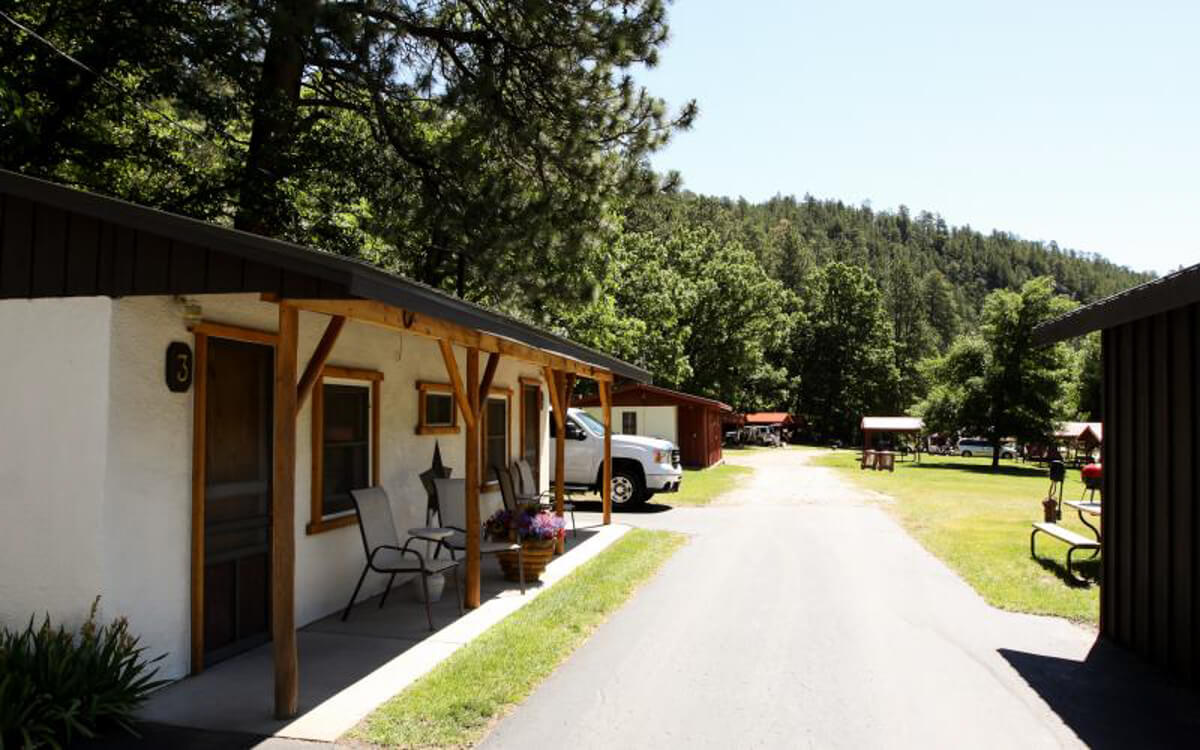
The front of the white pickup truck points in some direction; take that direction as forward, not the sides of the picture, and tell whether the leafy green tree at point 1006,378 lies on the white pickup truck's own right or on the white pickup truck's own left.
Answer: on the white pickup truck's own left

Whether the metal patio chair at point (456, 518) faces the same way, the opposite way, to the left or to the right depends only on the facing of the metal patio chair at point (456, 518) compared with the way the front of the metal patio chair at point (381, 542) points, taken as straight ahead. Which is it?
the same way

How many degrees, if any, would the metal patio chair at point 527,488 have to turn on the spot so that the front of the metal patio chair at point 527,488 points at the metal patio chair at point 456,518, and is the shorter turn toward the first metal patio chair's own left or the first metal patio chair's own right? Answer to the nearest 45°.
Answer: approximately 45° to the first metal patio chair's own right

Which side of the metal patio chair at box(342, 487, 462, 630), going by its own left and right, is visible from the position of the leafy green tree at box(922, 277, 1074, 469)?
left

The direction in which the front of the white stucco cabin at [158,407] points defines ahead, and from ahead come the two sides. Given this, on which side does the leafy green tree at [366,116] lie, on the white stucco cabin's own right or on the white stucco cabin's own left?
on the white stucco cabin's own left

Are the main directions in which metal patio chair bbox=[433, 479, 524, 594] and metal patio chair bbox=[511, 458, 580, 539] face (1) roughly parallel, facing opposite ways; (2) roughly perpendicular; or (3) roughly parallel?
roughly parallel

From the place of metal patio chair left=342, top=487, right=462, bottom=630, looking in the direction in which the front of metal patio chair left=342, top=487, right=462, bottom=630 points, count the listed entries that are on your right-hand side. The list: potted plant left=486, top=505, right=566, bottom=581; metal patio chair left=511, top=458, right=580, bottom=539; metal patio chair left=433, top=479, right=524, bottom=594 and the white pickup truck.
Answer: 0

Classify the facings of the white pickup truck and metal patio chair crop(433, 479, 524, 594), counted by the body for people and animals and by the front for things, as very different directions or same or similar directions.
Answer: same or similar directions

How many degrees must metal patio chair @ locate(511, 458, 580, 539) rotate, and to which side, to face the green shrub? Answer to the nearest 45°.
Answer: approximately 45° to its right

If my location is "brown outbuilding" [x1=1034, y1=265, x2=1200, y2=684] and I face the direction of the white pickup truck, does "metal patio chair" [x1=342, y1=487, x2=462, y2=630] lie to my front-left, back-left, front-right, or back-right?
front-left

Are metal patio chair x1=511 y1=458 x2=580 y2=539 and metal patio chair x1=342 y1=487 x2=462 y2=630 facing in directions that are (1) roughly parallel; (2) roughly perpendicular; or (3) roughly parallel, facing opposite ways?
roughly parallel

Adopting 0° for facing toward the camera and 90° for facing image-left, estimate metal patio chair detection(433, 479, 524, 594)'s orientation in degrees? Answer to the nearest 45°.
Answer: approximately 315°

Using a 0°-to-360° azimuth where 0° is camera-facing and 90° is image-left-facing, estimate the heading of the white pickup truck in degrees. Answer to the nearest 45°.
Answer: approximately 315°

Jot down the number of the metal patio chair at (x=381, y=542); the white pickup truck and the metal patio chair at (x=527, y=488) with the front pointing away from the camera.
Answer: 0
